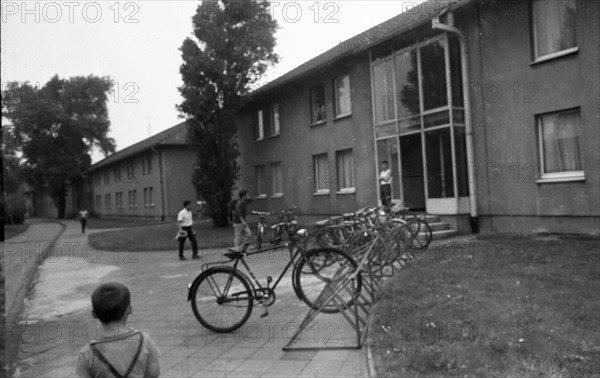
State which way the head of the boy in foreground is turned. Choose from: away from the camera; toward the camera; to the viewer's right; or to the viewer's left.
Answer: away from the camera

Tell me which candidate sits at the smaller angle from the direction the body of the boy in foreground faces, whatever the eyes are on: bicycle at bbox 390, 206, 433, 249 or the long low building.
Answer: the long low building

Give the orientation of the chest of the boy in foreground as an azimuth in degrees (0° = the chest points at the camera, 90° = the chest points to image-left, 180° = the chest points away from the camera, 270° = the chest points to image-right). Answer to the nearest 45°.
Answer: approximately 180°

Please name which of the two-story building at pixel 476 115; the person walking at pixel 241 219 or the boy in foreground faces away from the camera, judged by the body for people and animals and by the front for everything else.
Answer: the boy in foreground

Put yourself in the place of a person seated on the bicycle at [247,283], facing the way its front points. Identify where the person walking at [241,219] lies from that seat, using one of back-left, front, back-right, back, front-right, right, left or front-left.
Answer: left

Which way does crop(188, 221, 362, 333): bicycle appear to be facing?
to the viewer's right

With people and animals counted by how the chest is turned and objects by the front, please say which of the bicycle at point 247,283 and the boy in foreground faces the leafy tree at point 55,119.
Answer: the boy in foreground

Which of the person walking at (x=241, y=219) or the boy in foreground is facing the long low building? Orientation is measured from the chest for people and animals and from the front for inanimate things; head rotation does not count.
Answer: the boy in foreground

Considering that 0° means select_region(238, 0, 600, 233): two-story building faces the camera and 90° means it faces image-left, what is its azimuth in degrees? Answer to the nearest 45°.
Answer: approximately 45°

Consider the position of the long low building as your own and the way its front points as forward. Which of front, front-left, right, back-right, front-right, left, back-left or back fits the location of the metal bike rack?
front-left
